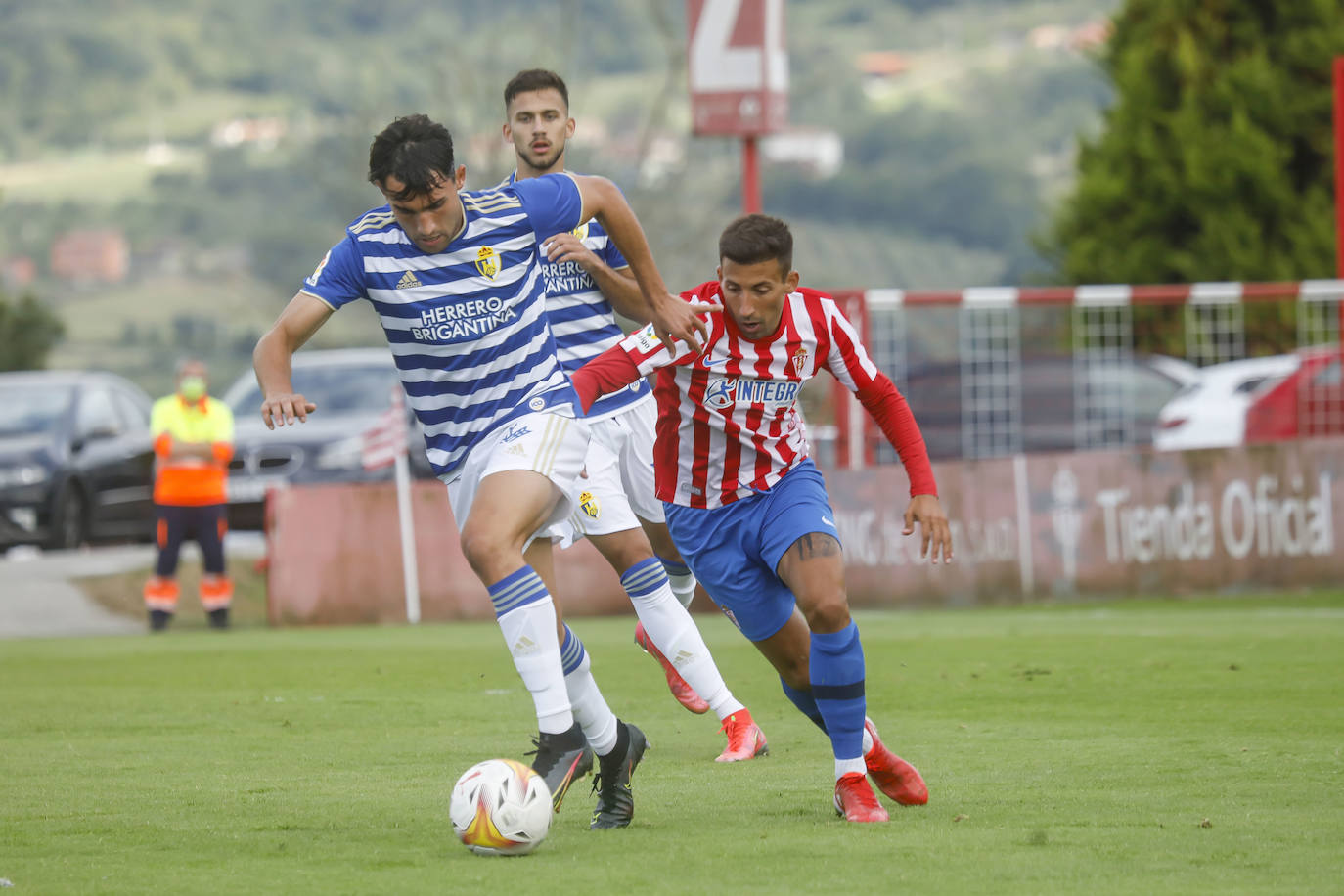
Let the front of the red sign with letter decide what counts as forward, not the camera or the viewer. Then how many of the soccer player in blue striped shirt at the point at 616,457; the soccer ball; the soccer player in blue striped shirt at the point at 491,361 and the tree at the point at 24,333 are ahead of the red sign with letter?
3

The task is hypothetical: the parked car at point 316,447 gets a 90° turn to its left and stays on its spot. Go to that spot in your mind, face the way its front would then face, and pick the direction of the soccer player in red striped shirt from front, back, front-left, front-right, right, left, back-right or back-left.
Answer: front-right

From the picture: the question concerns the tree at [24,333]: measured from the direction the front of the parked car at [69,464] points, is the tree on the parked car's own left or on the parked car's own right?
on the parked car's own right

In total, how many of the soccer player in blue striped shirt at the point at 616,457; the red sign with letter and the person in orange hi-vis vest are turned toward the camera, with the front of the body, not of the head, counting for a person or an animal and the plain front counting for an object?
3

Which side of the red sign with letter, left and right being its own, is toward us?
front

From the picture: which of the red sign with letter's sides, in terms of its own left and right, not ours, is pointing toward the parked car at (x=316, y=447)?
right

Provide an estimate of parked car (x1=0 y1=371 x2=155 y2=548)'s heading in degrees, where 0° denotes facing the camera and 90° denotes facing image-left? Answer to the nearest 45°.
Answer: approximately 45°

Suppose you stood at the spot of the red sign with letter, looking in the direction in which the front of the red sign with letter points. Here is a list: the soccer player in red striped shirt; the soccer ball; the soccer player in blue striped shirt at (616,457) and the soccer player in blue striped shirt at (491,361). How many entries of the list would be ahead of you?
4

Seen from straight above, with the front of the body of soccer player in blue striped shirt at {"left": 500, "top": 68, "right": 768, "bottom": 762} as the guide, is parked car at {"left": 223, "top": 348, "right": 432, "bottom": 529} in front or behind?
behind

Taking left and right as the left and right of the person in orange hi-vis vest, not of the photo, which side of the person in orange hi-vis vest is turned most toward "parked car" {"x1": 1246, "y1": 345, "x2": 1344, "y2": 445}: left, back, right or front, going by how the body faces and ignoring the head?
left

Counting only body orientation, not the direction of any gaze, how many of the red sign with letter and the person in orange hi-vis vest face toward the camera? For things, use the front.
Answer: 2

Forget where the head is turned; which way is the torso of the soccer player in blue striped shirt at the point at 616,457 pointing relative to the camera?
toward the camera

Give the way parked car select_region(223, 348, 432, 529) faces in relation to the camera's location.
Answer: facing the viewer and to the left of the viewer

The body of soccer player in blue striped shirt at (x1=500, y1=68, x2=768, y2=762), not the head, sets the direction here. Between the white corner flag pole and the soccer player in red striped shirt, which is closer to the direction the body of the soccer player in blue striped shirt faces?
the soccer player in red striped shirt
